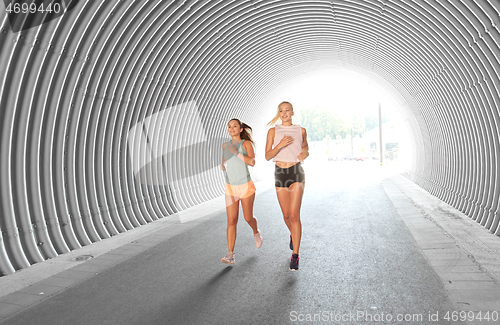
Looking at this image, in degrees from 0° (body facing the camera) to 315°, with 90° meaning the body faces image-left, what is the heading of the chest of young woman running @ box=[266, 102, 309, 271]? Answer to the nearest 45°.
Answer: approximately 0°

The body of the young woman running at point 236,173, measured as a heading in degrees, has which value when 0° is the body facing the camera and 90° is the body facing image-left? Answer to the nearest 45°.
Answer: approximately 45°

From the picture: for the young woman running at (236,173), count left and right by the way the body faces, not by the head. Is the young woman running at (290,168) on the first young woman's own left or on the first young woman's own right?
on the first young woman's own left

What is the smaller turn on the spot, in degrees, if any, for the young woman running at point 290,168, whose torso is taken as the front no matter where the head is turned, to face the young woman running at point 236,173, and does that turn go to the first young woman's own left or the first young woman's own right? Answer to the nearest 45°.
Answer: approximately 90° to the first young woman's own right
